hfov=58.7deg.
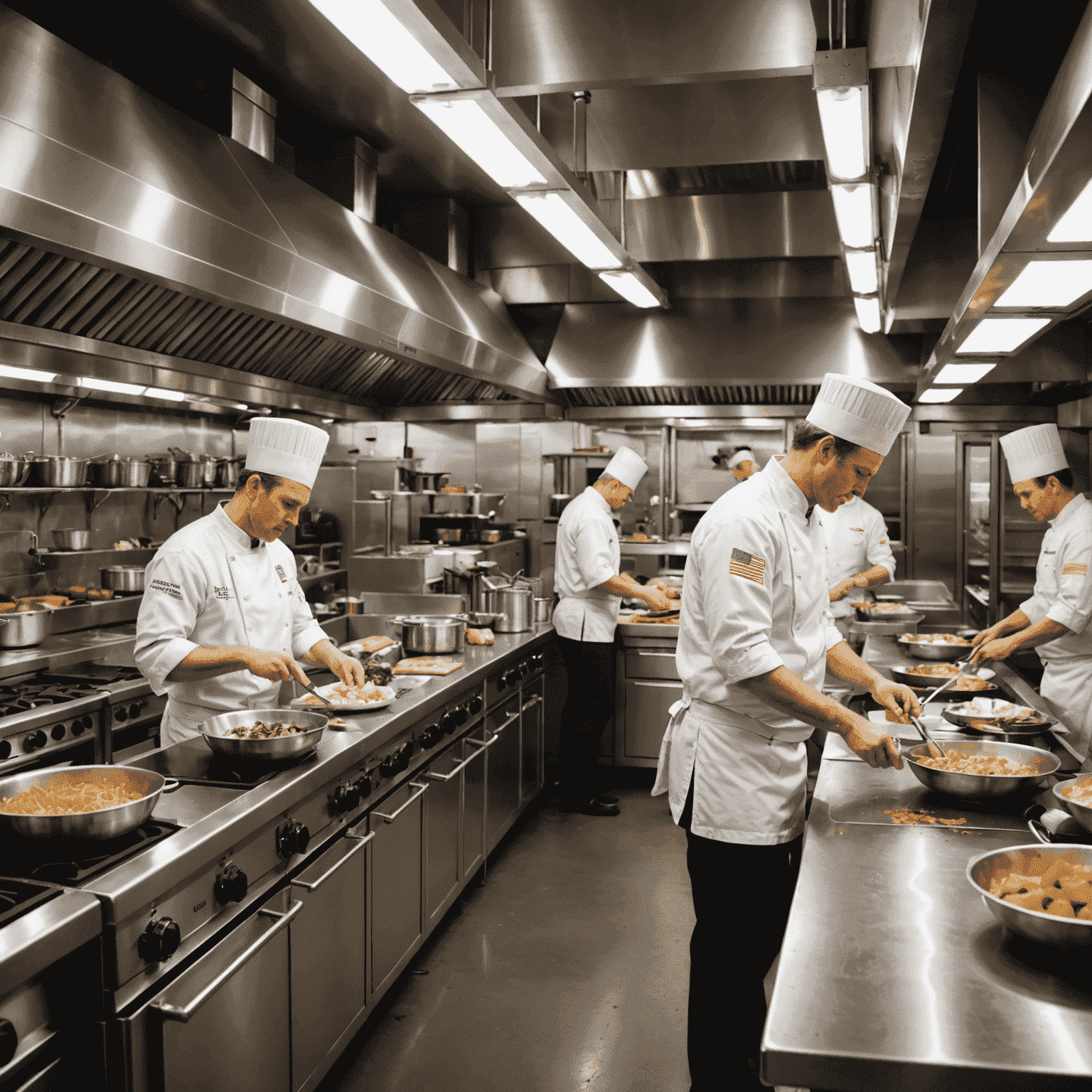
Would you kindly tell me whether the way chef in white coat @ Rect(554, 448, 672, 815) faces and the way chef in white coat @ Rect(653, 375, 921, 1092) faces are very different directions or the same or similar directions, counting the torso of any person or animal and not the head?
same or similar directions

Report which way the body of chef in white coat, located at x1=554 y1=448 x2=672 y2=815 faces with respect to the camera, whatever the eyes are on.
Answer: to the viewer's right

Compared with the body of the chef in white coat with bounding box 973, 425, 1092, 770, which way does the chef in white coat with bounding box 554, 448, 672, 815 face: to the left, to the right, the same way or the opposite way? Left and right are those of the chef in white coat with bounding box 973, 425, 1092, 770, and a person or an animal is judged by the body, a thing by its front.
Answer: the opposite way

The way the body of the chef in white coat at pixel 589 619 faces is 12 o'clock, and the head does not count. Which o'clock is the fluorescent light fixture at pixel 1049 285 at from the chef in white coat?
The fluorescent light fixture is roughly at 2 o'clock from the chef in white coat.

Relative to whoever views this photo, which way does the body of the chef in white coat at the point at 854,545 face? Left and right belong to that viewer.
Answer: facing the viewer and to the left of the viewer

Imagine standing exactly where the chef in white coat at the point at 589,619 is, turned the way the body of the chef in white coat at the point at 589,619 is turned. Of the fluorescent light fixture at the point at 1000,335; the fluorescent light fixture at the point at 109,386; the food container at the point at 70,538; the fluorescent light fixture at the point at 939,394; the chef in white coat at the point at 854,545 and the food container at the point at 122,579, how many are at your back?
3

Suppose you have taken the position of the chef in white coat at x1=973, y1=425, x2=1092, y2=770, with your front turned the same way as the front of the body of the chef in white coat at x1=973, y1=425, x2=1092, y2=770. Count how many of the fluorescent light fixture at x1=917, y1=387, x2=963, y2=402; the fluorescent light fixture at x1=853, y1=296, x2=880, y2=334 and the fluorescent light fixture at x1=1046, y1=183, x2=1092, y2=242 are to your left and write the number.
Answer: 1

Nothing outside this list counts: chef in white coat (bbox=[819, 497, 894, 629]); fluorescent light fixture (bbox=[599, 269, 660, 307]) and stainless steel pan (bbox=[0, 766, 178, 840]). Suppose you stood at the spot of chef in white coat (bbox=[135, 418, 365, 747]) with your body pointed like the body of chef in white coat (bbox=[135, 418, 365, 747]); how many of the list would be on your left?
2

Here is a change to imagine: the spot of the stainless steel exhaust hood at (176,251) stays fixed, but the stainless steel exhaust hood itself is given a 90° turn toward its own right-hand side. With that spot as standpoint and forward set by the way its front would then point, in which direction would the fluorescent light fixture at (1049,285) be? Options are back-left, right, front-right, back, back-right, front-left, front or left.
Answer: left

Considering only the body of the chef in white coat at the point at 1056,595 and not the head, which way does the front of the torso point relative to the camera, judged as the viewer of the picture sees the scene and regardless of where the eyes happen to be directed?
to the viewer's left

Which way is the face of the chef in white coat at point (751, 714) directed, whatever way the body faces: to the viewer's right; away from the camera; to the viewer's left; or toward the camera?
to the viewer's right

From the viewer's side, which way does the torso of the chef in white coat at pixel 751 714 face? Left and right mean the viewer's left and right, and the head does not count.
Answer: facing to the right of the viewer

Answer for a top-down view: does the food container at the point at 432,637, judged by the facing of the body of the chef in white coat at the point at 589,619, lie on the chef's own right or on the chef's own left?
on the chef's own right

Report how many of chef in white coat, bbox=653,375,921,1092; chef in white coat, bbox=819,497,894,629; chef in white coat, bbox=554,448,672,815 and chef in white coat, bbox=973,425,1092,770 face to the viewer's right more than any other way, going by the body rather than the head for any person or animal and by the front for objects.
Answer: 2

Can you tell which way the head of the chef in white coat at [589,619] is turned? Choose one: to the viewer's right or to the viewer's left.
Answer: to the viewer's right

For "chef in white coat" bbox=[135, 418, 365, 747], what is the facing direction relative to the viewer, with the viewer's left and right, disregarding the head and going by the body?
facing the viewer and to the right of the viewer

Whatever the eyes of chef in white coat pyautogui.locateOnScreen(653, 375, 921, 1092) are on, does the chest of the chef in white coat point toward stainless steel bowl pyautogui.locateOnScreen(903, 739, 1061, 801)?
yes

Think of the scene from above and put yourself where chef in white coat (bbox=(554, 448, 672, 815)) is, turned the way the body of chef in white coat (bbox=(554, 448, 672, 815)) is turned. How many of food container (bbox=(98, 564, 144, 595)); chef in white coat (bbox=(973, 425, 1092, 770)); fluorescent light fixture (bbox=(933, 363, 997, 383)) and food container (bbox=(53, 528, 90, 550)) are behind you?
2

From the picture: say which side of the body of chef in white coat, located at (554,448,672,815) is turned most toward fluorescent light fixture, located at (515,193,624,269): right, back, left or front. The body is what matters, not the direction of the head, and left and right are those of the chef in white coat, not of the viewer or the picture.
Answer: right

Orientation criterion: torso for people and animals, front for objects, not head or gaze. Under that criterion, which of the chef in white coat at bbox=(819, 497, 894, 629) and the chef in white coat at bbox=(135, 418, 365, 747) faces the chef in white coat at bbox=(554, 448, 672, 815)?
the chef in white coat at bbox=(819, 497, 894, 629)

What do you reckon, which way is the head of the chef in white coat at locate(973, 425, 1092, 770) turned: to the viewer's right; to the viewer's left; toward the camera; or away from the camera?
to the viewer's left
